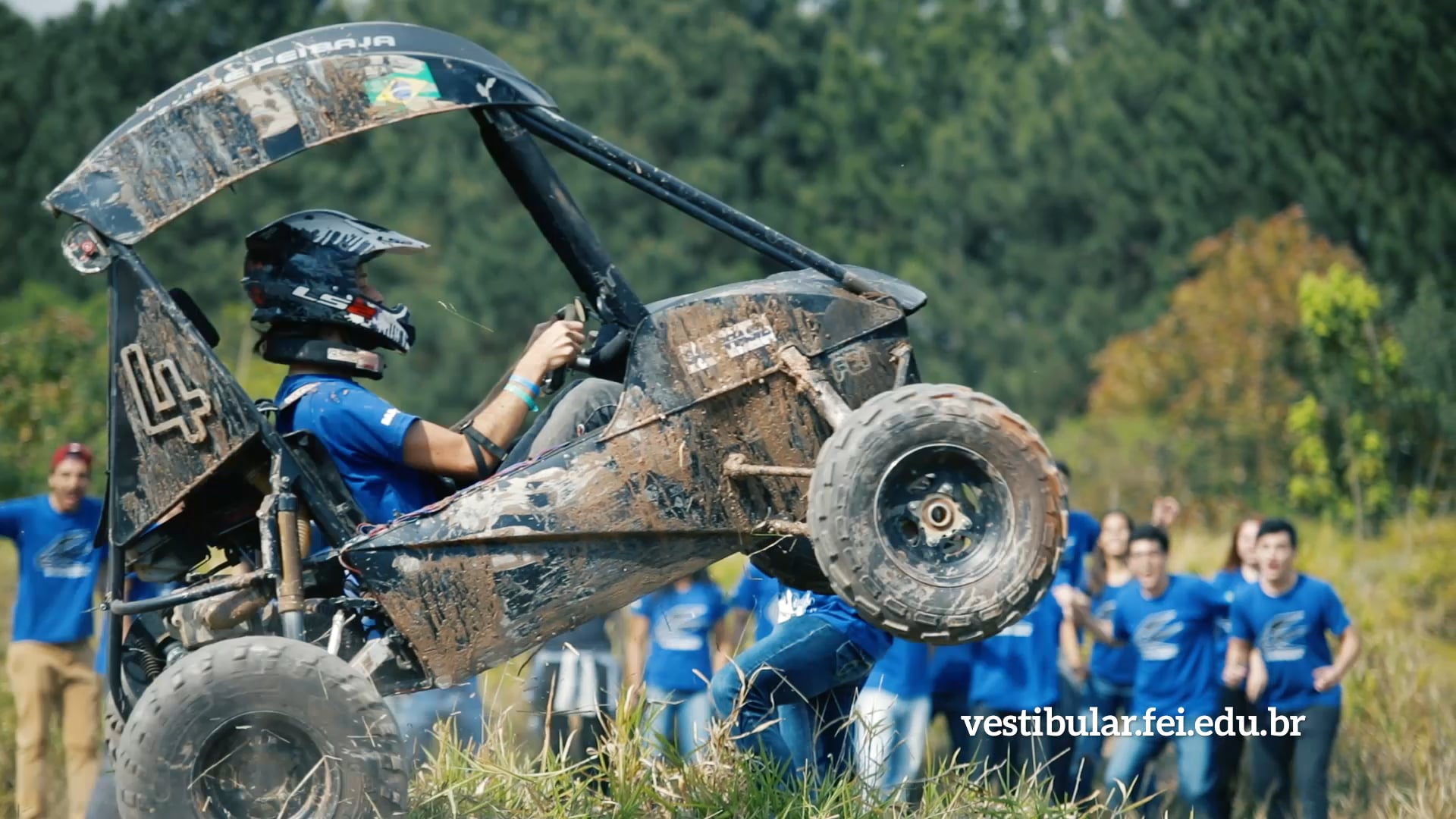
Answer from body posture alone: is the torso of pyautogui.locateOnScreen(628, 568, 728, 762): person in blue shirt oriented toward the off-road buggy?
yes

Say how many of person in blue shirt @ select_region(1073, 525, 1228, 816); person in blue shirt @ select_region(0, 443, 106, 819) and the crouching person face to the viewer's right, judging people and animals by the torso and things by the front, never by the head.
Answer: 0

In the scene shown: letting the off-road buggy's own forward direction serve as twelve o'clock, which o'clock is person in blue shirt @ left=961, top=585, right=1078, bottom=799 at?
The person in blue shirt is roughly at 10 o'clock from the off-road buggy.

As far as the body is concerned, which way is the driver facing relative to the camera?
to the viewer's right

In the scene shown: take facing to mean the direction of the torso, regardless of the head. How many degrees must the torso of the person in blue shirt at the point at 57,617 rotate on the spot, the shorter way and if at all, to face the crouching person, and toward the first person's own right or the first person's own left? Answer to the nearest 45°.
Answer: approximately 45° to the first person's own left

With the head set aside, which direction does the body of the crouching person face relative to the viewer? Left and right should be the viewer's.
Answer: facing to the left of the viewer

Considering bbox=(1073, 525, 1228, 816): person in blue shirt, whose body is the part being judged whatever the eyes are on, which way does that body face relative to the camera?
toward the camera

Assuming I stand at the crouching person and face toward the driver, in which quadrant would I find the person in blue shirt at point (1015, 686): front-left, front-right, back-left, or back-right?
back-right

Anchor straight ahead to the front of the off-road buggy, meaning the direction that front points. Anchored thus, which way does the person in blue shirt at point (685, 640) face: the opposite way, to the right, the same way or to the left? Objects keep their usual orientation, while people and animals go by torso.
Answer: to the right

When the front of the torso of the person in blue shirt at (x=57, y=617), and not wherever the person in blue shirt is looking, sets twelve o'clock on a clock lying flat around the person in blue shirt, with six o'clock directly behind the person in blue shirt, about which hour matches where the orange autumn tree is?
The orange autumn tree is roughly at 8 o'clock from the person in blue shirt.

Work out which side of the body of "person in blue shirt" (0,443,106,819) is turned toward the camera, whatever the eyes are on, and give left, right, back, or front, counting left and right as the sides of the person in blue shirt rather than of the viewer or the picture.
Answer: front

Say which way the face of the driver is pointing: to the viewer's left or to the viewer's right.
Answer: to the viewer's right

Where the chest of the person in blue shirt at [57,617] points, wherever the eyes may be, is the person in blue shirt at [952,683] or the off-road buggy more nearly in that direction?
the off-road buggy

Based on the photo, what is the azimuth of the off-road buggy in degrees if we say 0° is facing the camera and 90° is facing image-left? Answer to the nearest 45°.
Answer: approximately 270°
